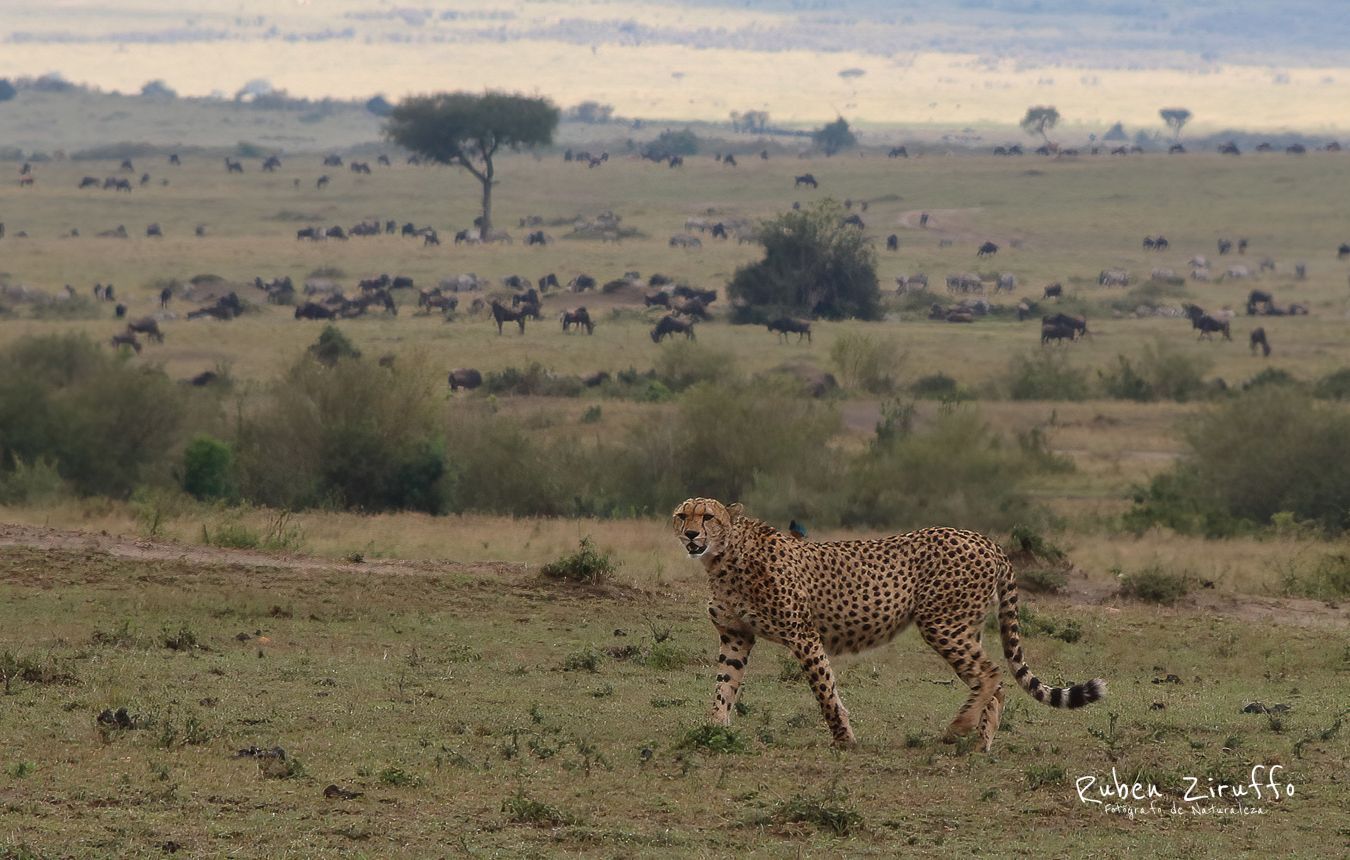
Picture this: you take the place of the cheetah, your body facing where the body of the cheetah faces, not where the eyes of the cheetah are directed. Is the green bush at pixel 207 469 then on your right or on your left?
on your right

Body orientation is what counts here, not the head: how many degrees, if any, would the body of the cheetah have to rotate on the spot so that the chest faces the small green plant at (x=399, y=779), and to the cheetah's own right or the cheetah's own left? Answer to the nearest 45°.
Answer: approximately 45° to the cheetah's own left

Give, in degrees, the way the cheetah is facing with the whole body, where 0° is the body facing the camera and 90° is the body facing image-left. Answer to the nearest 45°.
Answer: approximately 90°

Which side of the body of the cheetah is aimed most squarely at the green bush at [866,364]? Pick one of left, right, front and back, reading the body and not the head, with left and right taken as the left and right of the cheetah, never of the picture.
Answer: right
